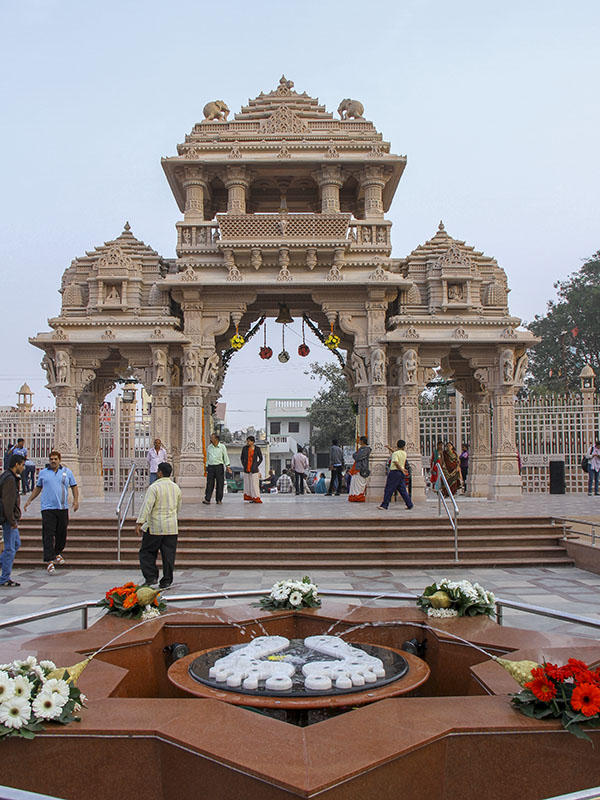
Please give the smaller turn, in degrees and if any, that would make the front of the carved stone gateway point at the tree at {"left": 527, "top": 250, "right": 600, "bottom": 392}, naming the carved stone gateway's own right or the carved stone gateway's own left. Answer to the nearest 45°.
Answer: approximately 135° to the carved stone gateway's own left

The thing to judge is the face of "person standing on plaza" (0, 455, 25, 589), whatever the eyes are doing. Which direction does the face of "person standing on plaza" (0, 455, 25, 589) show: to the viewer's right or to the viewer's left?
to the viewer's right

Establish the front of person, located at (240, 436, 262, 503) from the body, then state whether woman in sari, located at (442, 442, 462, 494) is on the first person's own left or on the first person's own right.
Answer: on the first person's own left

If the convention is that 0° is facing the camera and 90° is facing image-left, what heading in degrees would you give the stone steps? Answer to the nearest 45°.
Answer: approximately 0°

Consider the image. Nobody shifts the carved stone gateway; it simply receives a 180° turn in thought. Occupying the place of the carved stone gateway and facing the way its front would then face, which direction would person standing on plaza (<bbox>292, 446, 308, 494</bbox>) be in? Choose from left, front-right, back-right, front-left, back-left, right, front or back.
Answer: front
